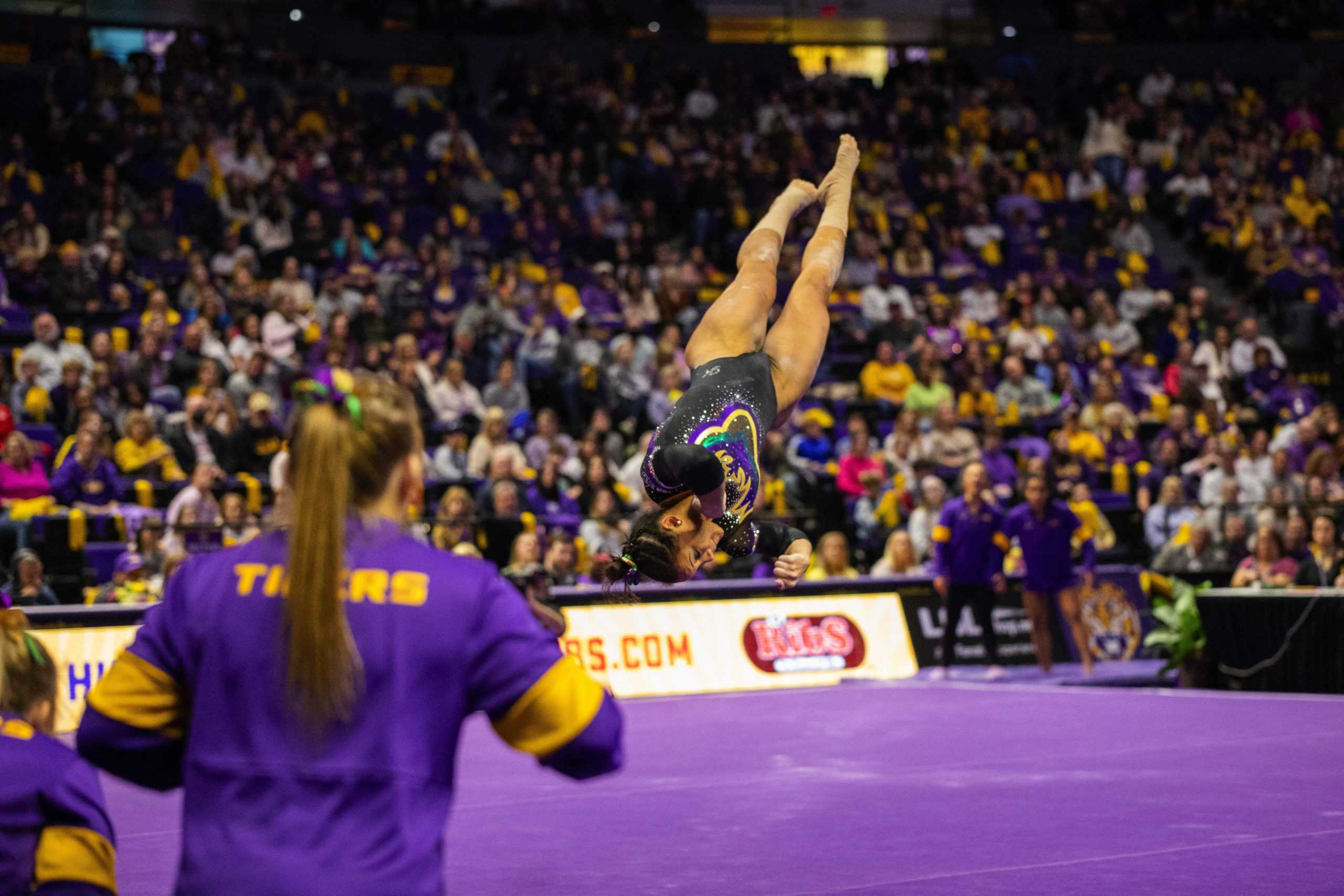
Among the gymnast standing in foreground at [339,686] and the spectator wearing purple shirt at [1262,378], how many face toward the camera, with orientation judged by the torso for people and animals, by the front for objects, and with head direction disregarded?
1

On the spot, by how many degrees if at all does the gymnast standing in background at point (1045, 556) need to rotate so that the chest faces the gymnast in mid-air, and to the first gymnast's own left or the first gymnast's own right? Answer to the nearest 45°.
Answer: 0° — they already face them

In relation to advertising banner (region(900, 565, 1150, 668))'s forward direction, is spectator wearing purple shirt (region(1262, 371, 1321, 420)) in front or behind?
behind

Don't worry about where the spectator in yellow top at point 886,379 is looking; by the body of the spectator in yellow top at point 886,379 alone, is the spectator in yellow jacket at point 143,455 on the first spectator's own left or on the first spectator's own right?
on the first spectator's own right

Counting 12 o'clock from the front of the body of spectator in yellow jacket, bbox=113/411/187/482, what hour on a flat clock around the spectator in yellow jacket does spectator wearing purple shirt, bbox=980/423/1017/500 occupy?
The spectator wearing purple shirt is roughly at 9 o'clock from the spectator in yellow jacket.

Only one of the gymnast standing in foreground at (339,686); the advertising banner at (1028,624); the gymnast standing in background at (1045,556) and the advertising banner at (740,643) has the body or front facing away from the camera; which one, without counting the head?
the gymnast standing in foreground at (339,686)

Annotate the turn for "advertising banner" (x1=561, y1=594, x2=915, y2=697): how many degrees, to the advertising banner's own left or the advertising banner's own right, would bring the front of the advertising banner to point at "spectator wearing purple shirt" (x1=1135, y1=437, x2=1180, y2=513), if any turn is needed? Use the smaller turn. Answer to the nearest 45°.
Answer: approximately 135° to the advertising banner's own left

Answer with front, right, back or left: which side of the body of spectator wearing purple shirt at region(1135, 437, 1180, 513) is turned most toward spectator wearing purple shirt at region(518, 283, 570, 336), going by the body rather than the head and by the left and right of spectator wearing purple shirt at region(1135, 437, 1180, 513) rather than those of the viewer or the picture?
right

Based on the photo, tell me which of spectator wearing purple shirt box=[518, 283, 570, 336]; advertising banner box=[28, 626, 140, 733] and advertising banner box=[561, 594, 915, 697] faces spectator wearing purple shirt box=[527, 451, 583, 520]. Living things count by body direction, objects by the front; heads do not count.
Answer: spectator wearing purple shirt box=[518, 283, 570, 336]
